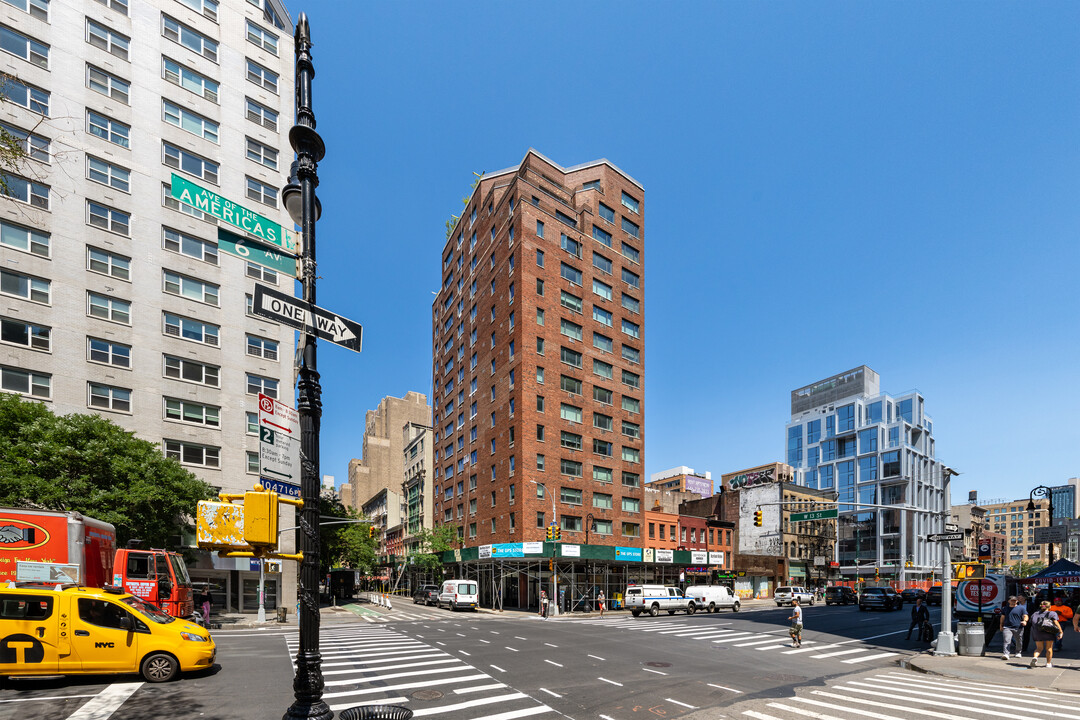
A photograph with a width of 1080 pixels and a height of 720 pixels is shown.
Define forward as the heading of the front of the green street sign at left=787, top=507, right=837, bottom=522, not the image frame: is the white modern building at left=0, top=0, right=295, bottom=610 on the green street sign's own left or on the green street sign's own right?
on the green street sign's own right

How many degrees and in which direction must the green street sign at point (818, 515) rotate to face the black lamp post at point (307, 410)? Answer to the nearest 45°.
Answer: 0° — it already faces it

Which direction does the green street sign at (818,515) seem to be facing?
toward the camera

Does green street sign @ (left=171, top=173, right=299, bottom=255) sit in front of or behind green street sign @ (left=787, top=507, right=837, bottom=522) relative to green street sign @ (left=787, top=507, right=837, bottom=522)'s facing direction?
in front

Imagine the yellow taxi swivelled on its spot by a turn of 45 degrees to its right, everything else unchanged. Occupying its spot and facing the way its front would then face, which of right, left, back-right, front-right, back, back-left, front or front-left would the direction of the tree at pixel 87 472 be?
back-left

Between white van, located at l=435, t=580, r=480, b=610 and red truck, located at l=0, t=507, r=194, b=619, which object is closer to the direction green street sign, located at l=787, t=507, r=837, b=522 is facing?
the red truck

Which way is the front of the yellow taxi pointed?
to the viewer's right
